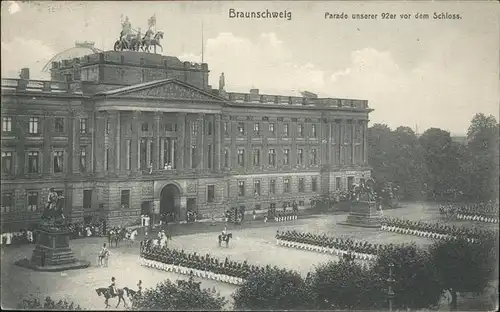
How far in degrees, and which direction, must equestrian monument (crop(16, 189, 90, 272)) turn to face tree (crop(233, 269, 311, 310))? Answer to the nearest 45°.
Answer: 0° — it already faces it

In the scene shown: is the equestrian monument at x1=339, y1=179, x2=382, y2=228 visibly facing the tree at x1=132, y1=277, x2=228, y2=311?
no

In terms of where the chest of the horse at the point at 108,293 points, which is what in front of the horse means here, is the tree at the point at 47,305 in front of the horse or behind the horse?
in front

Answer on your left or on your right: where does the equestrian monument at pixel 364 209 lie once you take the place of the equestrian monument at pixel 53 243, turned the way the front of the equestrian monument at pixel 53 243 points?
on your left

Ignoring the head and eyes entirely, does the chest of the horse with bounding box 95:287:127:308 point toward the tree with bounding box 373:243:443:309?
no

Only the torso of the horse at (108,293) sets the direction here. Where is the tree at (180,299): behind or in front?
behind

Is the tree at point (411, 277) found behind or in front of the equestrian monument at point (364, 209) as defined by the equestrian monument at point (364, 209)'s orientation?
in front

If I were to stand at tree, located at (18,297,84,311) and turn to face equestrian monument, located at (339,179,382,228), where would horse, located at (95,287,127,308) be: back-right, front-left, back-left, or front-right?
front-right

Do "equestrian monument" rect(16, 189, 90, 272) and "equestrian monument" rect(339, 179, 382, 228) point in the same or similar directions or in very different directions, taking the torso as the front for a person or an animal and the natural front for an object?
same or similar directions

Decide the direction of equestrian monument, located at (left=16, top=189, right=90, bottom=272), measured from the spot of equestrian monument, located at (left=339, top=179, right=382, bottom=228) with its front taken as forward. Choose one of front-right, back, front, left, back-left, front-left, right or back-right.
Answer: right
